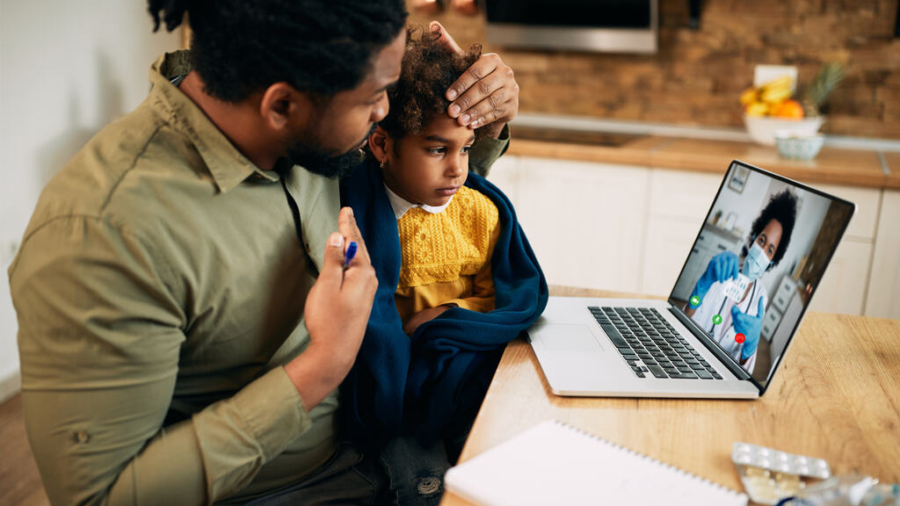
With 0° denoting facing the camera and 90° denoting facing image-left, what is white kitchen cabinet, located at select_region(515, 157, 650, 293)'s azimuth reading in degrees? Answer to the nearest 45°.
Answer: approximately 0°

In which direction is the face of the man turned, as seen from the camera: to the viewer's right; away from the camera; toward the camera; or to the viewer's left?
to the viewer's right

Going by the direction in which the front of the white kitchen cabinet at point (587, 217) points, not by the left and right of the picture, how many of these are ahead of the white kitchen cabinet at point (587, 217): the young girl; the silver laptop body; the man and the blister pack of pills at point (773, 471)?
4

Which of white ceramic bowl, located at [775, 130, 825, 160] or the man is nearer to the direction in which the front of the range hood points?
the man

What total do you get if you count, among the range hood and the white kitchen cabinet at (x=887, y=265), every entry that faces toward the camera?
2
